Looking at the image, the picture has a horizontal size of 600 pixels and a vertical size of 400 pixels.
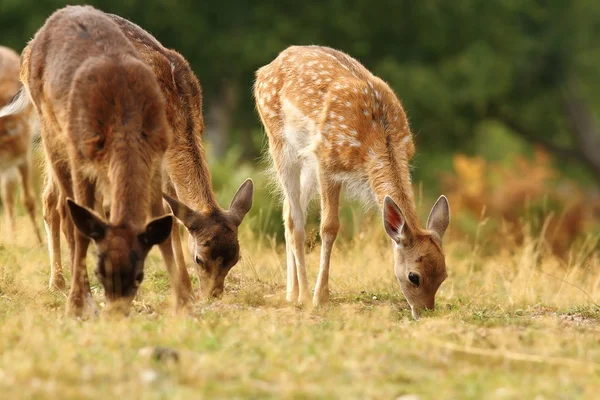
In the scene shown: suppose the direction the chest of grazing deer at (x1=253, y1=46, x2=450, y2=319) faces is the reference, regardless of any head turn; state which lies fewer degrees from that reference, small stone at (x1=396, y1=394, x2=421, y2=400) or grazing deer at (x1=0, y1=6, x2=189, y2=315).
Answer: the small stone

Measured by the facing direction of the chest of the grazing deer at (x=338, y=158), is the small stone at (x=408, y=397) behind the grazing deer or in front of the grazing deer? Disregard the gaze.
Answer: in front

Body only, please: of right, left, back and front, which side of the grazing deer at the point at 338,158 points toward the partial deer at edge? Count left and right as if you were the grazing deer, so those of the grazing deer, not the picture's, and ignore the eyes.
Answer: back

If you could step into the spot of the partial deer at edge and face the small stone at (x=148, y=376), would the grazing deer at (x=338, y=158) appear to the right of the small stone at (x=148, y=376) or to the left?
left

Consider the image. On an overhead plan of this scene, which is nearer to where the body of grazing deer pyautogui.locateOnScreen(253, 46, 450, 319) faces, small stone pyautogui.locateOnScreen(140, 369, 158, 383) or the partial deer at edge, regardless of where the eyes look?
the small stone

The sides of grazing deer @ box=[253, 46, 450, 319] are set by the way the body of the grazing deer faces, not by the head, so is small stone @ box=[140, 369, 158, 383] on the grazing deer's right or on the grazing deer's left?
on the grazing deer's right

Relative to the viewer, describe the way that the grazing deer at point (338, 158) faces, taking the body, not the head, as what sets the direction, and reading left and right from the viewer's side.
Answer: facing the viewer and to the right of the viewer

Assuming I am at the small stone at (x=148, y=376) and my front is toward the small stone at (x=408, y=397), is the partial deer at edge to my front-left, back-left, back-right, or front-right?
back-left
